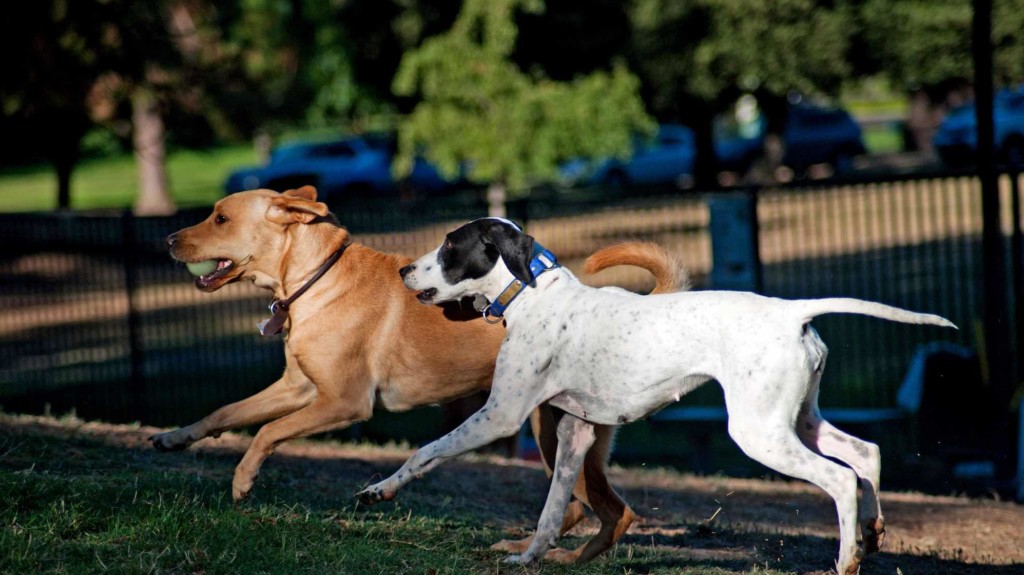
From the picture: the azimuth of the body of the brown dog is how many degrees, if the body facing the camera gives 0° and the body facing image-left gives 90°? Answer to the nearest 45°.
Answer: approximately 90°

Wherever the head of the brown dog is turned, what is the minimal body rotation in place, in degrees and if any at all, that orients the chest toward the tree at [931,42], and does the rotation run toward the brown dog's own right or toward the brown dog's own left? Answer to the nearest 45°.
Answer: approximately 135° to the brown dog's own right

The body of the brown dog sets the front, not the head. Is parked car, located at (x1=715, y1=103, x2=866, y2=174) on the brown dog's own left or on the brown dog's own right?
on the brown dog's own right

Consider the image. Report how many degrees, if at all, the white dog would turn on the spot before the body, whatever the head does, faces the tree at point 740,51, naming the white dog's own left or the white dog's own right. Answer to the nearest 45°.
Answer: approximately 90° to the white dog's own right

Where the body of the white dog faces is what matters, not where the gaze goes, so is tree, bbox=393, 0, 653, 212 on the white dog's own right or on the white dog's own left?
on the white dog's own right

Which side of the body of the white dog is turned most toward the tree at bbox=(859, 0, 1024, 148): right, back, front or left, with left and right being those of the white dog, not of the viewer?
right

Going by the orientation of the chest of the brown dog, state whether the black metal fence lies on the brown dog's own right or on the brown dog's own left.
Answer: on the brown dog's own right

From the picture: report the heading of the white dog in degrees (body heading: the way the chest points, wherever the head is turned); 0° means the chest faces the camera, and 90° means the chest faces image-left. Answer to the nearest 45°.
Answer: approximately 90°
